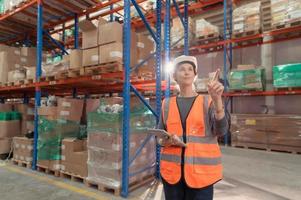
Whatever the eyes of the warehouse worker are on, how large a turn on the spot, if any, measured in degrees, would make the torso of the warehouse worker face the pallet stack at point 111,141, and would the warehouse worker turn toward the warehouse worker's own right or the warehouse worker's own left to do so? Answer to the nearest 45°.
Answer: approximately 135° to the warehouse worker's own right

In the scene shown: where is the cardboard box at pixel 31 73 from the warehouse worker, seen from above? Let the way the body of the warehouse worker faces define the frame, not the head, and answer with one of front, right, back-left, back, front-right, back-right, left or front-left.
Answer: back-right

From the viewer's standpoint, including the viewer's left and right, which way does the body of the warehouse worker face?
facing the viewer

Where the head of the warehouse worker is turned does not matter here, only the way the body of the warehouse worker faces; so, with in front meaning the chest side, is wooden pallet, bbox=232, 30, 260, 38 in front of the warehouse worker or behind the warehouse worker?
behind

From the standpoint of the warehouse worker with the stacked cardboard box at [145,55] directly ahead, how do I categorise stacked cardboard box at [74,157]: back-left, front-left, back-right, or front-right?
front-left

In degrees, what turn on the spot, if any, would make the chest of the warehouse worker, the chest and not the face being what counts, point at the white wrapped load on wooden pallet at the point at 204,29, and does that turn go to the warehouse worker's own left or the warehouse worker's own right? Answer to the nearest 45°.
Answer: approximately 180°

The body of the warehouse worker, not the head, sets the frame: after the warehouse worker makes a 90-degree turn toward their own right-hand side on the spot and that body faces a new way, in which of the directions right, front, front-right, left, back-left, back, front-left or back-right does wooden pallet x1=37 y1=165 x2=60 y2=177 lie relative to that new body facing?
front-right

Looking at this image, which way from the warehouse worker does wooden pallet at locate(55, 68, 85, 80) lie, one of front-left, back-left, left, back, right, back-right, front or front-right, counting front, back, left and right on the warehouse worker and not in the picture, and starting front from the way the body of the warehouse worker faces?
back-right

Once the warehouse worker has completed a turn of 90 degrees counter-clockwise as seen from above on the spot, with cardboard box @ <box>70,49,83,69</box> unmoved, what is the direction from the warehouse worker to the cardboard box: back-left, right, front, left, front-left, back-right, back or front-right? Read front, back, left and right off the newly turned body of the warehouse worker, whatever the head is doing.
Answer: back-left

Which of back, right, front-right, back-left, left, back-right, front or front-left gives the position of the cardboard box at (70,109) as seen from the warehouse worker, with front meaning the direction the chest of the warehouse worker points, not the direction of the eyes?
back-right
